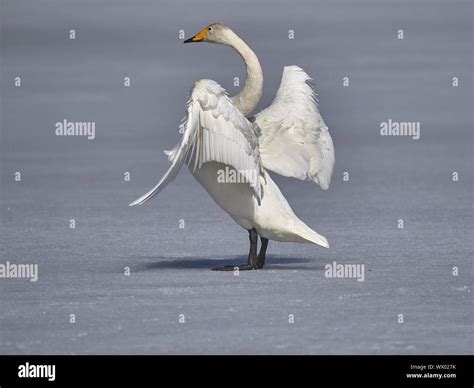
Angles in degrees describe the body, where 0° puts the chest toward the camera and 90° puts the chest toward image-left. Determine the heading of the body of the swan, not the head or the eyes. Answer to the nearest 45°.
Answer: approximately 90°
